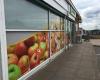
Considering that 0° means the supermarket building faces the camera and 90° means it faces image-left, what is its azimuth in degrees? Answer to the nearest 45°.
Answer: approximately 315°
